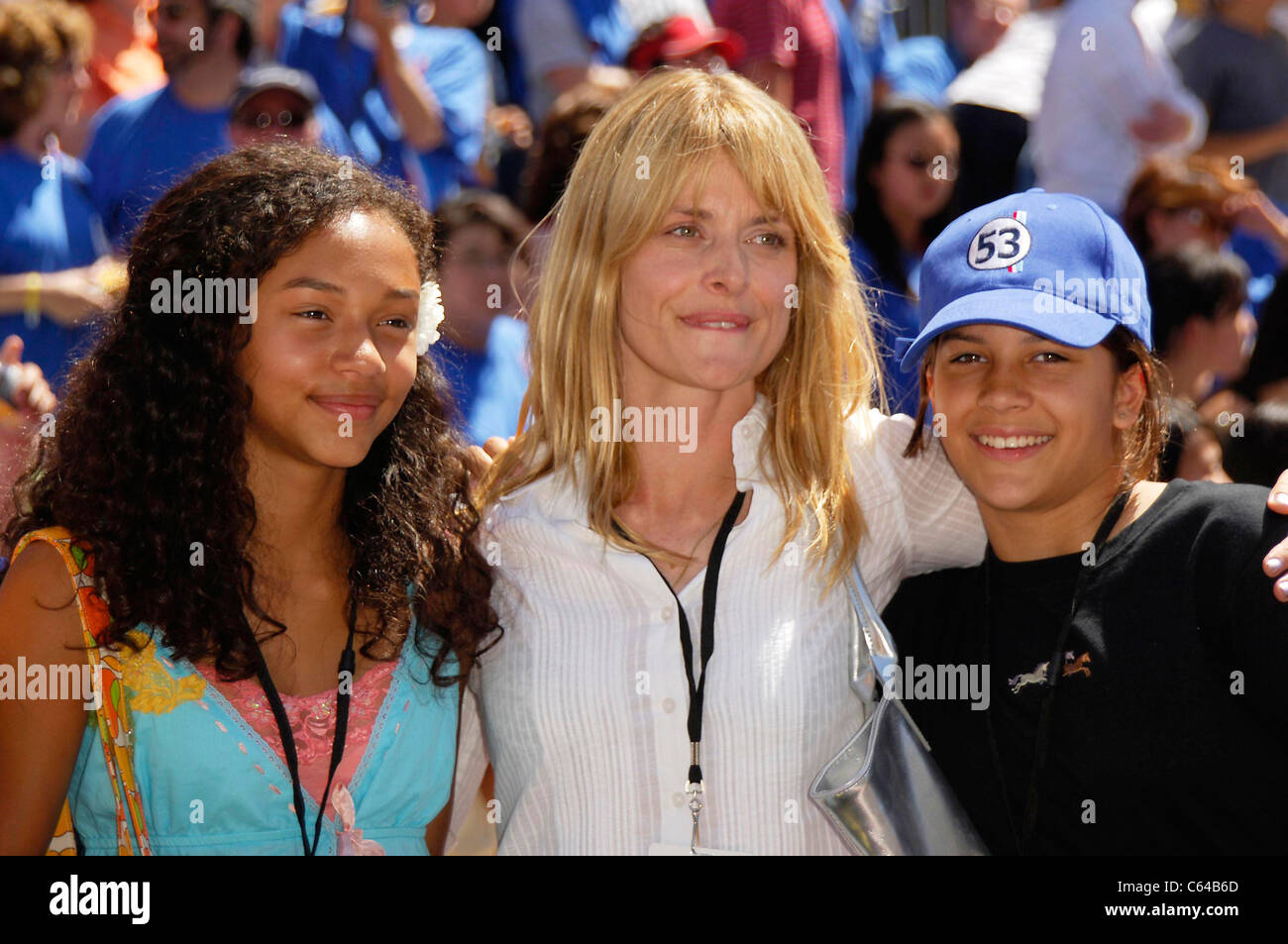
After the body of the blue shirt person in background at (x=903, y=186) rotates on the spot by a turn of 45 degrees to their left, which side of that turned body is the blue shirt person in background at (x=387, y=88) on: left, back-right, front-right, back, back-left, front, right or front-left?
back

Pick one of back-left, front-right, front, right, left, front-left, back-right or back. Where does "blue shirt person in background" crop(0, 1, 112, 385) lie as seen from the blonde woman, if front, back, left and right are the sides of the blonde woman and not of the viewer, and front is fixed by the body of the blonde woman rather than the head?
back-right

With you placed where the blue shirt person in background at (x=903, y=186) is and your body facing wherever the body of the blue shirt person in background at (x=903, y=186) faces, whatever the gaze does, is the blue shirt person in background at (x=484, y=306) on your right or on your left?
on your right

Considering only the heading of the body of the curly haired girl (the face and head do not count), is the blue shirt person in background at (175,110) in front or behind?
behind

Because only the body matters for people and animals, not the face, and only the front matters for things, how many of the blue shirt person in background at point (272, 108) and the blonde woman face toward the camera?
2

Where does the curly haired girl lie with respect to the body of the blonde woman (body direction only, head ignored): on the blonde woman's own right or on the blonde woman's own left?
on the blonde woman's own right

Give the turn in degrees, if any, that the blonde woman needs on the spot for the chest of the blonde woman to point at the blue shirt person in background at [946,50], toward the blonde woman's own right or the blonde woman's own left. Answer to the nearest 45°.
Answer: approximately 180°
